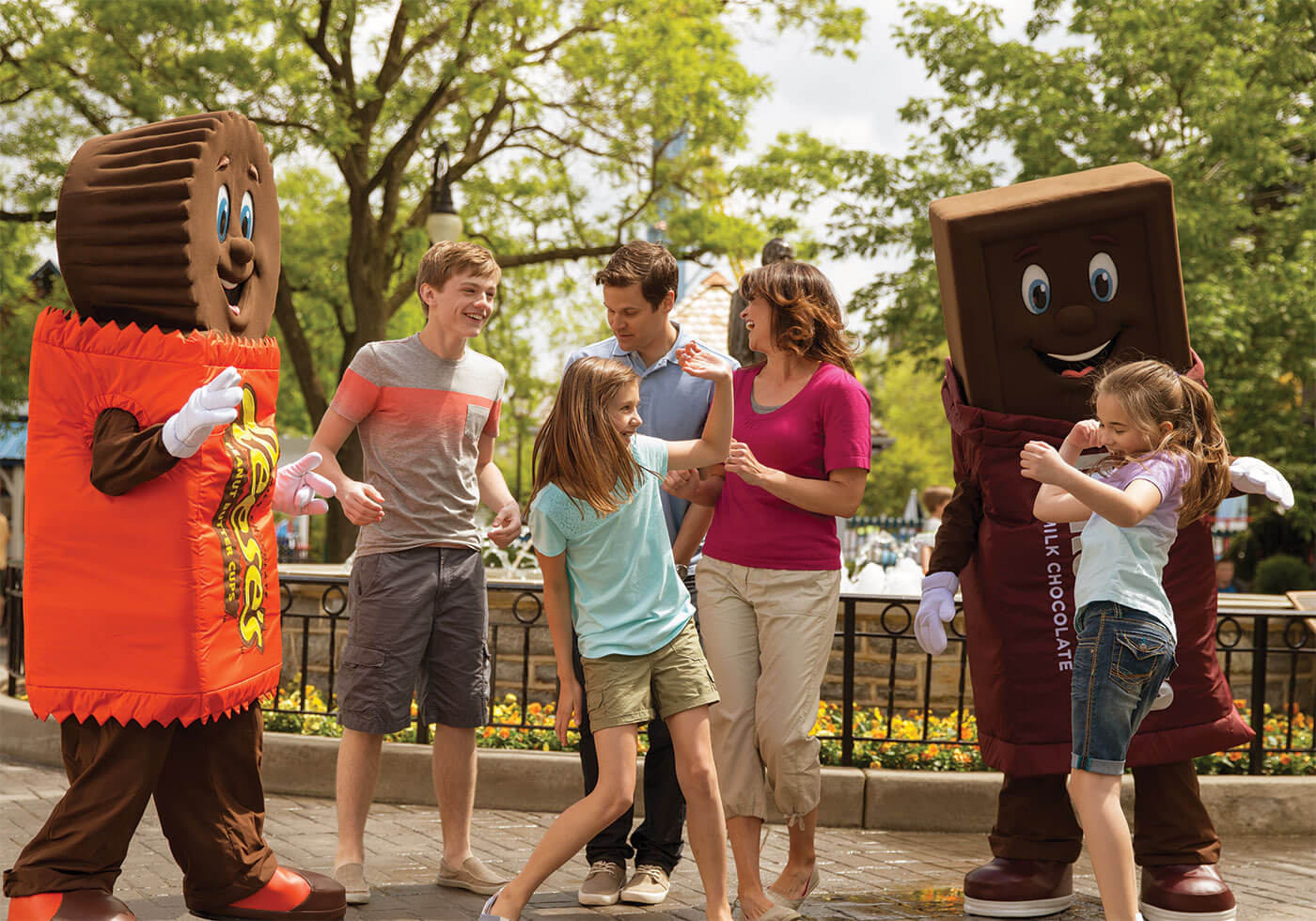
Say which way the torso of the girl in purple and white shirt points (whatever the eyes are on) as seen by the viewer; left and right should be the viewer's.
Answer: facing to the left of the viewer

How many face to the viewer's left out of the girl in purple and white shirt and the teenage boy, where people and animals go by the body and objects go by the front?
1

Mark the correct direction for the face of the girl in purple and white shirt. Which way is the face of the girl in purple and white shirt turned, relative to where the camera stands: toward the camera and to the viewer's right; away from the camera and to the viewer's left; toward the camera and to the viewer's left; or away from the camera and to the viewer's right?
toward the camera and to the viewer's left

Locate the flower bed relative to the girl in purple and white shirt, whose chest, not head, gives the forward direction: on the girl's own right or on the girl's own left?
on the girl's own right

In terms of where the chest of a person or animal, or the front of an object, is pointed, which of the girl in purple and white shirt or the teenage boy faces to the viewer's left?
the girl in purple and white shirt

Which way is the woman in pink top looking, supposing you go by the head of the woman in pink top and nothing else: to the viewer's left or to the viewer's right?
to the viewer's left

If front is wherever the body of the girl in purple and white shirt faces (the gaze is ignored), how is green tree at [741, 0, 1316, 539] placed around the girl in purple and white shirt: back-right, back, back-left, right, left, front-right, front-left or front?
right

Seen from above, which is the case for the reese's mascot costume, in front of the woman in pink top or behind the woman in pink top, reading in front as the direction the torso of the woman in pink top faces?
in front

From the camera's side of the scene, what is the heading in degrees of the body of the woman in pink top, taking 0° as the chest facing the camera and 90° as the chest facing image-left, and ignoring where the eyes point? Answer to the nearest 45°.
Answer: approximately 45°

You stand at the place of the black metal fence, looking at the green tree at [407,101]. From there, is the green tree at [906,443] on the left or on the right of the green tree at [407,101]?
right

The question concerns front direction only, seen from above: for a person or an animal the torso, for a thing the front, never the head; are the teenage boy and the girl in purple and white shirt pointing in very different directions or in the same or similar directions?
very different directions

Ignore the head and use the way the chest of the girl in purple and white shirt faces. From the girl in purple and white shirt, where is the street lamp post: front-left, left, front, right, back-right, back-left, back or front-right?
front-right
